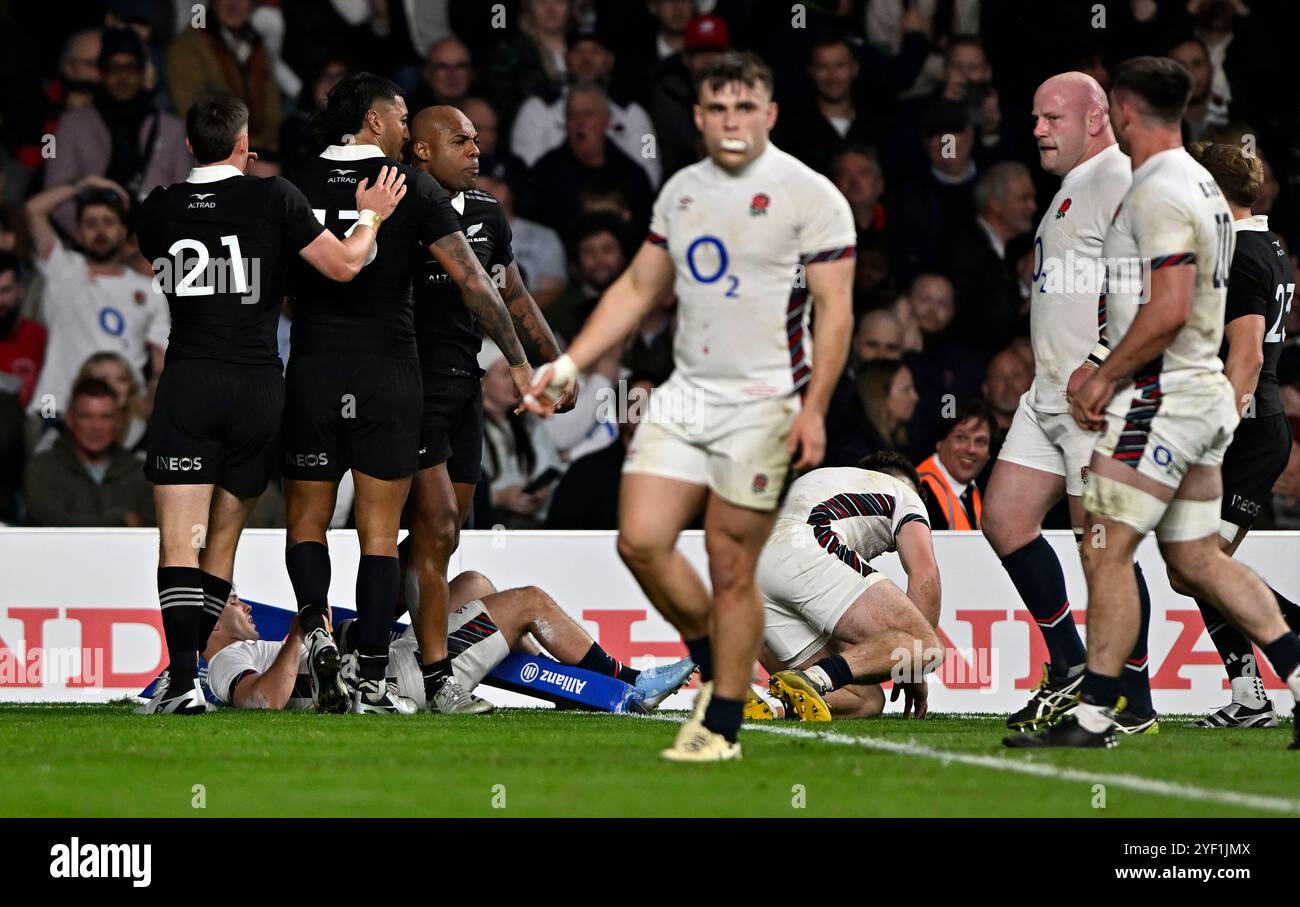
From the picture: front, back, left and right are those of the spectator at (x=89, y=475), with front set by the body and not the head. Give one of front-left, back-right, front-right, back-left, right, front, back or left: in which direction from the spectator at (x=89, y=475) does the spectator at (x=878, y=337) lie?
left

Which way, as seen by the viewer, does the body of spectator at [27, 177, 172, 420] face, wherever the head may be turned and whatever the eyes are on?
toward the camera

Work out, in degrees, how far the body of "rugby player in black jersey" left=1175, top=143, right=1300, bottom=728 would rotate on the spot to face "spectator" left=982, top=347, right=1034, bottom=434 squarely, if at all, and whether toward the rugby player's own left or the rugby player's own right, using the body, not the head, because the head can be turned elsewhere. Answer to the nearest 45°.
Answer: approximately 45° to the rugby player's own right

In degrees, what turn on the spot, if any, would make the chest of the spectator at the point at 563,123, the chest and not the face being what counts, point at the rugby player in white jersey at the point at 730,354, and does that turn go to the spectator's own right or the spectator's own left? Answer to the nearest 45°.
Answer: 0° — they already face them

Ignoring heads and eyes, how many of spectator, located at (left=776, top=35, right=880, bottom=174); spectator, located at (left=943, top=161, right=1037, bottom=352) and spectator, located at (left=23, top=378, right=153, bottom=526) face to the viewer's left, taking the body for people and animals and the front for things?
0

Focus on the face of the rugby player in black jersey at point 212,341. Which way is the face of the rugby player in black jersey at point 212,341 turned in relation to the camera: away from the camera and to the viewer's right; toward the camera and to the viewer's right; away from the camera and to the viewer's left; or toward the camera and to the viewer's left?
away from the camera and to the viewer's right

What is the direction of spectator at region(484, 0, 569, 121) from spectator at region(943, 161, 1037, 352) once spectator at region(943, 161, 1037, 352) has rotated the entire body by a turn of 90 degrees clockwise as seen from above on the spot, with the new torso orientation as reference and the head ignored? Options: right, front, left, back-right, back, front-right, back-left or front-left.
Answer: right

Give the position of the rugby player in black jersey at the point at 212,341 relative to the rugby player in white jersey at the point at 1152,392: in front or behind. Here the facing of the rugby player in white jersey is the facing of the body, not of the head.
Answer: in front

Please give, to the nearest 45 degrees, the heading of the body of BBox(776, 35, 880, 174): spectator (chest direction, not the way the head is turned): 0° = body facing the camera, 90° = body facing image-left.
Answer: approximately 0°

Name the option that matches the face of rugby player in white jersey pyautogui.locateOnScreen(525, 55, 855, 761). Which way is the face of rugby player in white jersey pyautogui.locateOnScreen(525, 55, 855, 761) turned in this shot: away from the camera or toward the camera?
toward the camera

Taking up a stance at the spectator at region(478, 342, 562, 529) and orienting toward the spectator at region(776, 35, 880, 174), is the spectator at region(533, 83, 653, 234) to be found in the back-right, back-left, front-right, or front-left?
front-left

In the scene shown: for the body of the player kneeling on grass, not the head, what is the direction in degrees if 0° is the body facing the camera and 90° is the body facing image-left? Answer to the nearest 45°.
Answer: approximately 225°

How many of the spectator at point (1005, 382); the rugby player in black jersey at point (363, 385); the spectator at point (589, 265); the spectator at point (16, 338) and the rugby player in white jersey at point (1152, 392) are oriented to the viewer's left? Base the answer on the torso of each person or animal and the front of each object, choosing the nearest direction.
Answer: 1

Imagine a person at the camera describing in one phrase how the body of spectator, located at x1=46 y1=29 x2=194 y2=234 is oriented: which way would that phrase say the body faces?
toward the camera

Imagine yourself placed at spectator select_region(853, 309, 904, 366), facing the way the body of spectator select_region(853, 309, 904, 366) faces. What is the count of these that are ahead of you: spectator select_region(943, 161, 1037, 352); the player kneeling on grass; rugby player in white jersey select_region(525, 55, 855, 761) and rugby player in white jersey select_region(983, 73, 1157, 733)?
3

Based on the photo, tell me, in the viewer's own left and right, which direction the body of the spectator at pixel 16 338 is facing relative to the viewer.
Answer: facing the viewer
